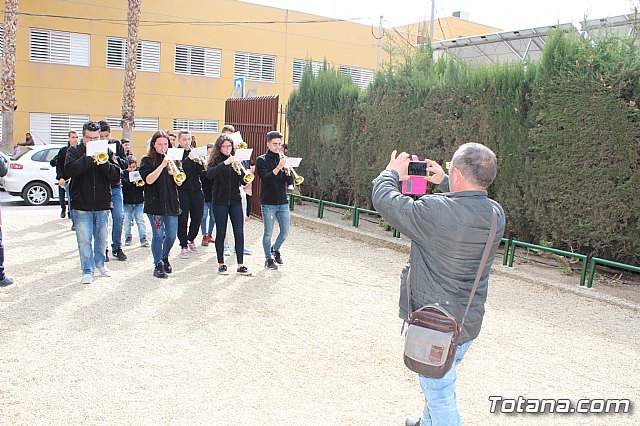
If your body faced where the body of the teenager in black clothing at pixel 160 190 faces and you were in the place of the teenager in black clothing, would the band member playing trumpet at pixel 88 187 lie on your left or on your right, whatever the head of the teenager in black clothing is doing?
on your right

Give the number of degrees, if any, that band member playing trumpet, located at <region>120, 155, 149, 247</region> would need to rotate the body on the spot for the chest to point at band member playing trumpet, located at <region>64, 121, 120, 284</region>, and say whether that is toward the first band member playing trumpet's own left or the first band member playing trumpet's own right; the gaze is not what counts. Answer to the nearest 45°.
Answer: approximately 45° to the first band member playing trumpet's own right

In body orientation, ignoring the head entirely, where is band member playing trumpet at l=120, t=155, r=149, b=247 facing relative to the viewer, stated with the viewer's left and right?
facing the viewer and to the right of the viewer

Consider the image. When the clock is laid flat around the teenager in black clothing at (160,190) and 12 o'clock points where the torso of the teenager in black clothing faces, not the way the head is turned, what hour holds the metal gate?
The metal gate is roughly at 8 o'clock from the teenager in black clothing.

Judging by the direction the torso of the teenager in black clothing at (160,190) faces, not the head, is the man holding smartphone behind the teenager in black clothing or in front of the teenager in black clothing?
in front

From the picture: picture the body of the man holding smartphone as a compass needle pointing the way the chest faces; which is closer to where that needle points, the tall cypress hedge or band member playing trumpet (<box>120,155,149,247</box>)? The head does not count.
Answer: the band member playing trumpet

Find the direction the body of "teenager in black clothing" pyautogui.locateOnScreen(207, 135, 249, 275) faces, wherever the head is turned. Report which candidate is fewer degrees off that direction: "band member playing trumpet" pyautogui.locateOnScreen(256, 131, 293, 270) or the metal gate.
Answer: the band member playing trumpet

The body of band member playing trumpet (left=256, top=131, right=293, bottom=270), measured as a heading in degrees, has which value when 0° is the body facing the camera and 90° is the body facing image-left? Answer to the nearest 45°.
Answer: approximately 315°

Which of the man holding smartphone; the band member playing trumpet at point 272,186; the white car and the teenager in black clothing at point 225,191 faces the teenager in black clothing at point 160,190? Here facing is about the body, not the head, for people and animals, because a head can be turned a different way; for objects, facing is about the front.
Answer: the man holding smartphone

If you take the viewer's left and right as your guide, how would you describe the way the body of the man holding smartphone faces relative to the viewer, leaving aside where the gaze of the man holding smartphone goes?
facing away from the viewer and to the left of the viewer

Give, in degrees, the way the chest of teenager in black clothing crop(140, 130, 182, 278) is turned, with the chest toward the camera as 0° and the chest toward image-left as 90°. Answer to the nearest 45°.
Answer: approximately 315°

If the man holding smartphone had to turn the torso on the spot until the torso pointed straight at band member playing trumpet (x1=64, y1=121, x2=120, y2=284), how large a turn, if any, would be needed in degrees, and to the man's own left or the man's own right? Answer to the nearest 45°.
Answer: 0° — they already face them

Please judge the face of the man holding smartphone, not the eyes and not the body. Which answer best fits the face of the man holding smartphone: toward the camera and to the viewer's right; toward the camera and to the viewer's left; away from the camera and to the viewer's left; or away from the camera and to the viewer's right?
away from the camera and to the viewer's left

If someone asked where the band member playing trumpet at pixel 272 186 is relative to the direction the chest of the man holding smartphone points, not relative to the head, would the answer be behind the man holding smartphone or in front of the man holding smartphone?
in front

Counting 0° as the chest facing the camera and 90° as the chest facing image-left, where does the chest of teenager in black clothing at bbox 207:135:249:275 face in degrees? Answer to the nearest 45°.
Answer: approximately 315°

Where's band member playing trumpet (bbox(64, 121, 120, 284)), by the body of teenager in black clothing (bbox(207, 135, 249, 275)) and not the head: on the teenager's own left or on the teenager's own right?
on the teenager's own right

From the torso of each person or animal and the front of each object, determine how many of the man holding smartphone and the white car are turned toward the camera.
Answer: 0

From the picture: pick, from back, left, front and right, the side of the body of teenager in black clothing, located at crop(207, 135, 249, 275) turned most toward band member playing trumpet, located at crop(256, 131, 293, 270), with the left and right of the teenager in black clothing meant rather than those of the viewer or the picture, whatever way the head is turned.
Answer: left
